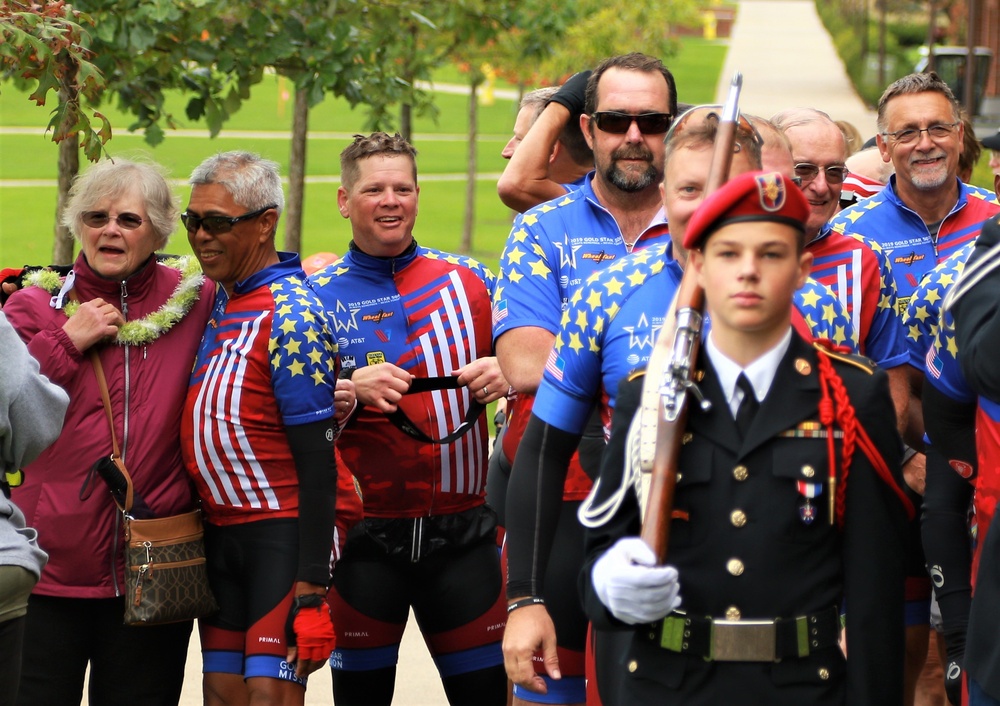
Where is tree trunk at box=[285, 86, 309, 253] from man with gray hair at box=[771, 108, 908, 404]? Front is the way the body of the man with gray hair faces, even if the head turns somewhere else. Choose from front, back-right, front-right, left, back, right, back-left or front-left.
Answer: back-right

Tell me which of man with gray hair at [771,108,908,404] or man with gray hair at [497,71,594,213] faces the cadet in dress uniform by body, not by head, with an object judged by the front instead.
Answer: man with gray hair at [771,108,908,404]

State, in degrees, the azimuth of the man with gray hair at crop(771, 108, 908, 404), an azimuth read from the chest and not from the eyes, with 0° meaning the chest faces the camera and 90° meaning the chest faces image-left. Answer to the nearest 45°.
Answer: approximately 0°

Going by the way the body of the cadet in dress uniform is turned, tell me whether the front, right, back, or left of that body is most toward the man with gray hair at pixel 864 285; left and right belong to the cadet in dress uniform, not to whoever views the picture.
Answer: back

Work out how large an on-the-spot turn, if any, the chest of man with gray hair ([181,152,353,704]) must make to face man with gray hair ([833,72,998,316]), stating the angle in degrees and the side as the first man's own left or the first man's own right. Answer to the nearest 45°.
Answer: approximately 135° to the first man's own left

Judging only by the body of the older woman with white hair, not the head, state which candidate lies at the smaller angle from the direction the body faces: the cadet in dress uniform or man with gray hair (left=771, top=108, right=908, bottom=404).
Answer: the cadet in dress uniform

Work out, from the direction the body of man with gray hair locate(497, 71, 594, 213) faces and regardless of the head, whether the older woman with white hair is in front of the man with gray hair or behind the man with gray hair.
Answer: in front

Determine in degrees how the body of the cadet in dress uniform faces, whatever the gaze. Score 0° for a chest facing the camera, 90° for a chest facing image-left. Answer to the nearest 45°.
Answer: approximately 0°

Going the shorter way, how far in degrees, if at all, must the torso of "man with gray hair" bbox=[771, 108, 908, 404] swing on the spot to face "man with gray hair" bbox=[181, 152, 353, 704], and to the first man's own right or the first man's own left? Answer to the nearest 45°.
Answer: approximately 90° to the first man's own right
